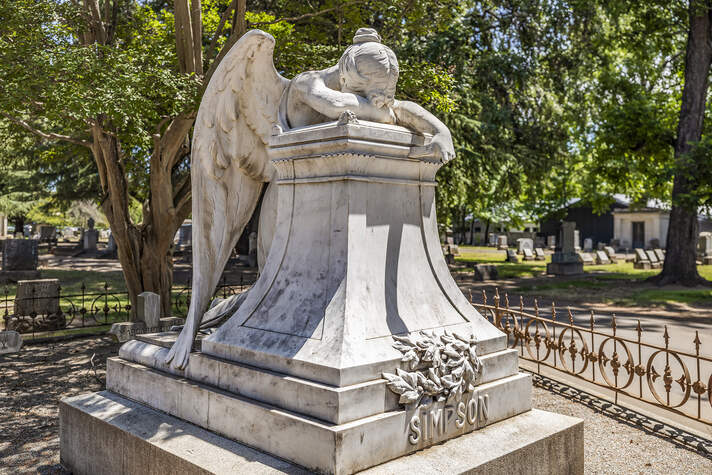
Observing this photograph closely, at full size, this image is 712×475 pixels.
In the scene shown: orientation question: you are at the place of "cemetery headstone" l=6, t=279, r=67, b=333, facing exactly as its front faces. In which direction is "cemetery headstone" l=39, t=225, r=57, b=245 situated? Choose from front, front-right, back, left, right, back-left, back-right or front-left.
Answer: back

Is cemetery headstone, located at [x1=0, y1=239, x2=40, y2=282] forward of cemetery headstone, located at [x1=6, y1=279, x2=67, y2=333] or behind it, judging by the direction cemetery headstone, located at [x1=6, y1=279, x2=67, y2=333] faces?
behind

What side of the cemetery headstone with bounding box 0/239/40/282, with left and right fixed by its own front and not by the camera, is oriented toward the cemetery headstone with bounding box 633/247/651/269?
left

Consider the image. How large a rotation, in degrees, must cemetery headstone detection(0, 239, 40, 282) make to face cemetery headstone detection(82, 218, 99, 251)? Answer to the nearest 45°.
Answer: approximately 180°

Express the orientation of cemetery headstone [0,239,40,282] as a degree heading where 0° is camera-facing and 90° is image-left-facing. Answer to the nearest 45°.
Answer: approximately 0°

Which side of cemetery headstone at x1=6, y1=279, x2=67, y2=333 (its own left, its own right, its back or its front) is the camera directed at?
front

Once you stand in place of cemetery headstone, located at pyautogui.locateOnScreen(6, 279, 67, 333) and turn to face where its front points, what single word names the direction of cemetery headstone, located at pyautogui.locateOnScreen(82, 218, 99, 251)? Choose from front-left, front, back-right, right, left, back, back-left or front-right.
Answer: back

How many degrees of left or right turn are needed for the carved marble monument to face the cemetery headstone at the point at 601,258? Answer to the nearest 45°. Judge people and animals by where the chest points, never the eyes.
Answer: approximately 90° to its left

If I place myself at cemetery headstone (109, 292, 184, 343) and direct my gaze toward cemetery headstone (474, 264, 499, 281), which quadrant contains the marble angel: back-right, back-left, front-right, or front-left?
back-right

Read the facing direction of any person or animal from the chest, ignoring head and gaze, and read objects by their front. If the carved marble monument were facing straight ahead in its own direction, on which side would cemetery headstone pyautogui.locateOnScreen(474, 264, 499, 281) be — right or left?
on its left

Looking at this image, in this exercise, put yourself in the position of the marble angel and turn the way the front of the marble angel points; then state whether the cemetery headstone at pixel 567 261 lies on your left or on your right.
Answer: on your left

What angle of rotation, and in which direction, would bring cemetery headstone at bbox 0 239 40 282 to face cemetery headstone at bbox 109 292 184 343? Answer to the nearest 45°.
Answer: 0° — it already faces it

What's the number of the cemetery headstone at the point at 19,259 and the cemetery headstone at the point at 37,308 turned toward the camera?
2
